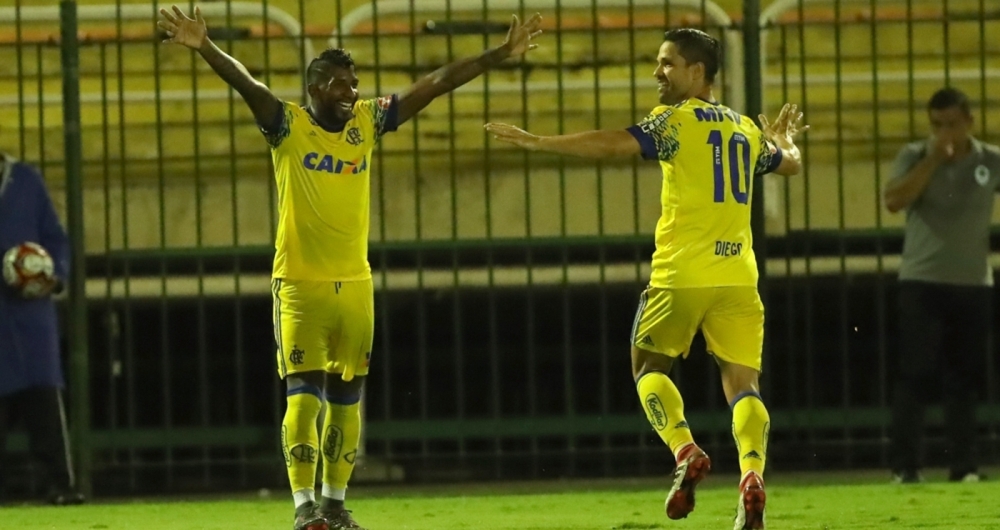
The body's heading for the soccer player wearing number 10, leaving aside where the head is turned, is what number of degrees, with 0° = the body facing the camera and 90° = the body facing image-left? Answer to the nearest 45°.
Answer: approximately 135°

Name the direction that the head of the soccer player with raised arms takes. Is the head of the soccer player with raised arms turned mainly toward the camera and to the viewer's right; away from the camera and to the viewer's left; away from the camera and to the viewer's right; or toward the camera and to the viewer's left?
toward the camera and to the viewer's right

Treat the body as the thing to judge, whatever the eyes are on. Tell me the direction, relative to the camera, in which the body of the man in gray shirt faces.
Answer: toward the camera

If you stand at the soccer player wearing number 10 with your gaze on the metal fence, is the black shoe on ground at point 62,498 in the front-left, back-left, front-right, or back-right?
front-left

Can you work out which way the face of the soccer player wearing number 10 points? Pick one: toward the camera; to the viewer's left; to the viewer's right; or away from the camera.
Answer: to the viewer's left

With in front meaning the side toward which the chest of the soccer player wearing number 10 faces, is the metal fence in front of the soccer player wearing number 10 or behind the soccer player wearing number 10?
in front

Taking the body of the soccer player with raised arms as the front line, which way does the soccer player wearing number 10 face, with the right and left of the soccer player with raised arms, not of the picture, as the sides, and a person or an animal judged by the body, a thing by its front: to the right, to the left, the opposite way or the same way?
the opposite way

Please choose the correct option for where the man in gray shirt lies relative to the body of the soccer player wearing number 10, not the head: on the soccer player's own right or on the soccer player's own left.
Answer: on the soccer player's own right

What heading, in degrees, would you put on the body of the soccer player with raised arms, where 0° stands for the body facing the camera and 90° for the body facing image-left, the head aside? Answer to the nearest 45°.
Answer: approximately 315°

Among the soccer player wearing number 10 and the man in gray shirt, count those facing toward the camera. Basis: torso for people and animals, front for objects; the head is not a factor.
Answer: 1

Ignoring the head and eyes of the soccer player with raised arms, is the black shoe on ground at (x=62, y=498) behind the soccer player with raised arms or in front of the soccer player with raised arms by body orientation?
behind

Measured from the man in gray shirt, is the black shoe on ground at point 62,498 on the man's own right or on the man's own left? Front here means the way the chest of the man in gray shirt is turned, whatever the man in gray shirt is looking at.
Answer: on the man's own right
